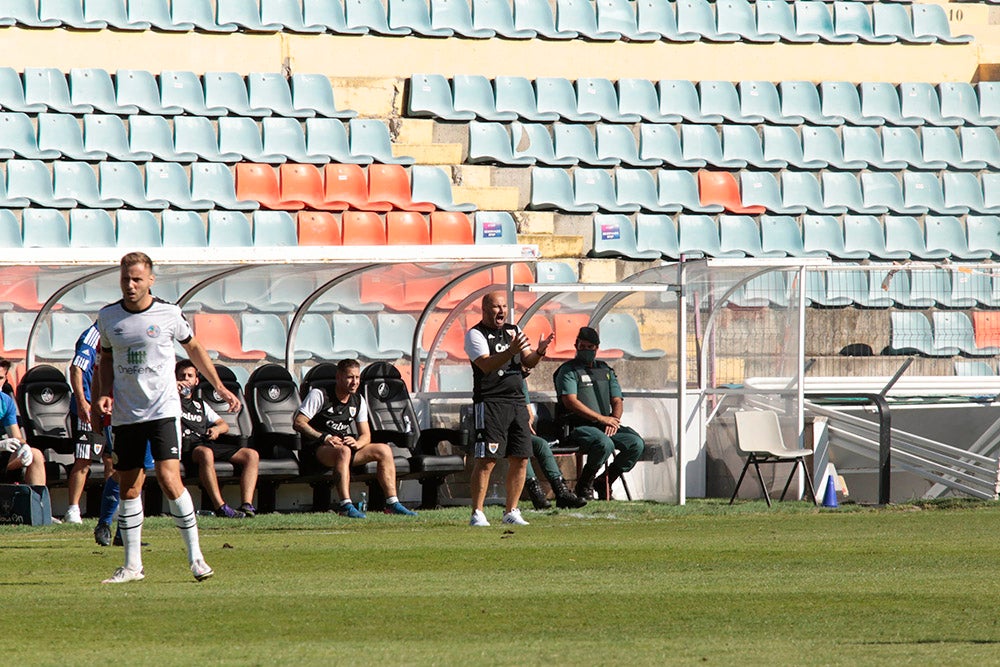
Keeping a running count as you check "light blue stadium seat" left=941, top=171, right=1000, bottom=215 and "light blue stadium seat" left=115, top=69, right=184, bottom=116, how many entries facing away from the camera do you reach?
0

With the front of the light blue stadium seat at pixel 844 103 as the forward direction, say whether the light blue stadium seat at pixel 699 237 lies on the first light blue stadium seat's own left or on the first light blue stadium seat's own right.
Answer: on the first light blue stadium seat's own right

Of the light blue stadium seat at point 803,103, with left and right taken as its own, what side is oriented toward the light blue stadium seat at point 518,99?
right

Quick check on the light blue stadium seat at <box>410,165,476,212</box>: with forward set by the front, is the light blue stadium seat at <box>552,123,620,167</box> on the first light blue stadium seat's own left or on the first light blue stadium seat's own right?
on the first light blue stadium seat's own left

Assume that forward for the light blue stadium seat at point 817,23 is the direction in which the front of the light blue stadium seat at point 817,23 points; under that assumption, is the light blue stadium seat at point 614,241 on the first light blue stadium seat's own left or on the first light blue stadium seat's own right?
on the first light blue stadium seat's own right

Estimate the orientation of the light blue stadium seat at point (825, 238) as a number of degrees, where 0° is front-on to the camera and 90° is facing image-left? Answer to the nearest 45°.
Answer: approximately 315°

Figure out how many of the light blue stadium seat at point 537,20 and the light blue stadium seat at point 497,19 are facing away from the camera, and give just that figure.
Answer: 0

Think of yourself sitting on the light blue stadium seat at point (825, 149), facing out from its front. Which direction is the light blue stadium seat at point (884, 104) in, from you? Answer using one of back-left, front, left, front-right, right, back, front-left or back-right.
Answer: left

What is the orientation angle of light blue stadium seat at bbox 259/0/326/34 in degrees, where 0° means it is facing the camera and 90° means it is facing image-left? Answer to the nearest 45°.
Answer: approximately 315°

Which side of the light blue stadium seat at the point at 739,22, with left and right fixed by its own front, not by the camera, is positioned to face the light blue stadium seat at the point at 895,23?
left

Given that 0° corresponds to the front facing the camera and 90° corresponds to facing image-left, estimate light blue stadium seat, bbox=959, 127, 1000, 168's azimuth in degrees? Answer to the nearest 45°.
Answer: approximately 315°

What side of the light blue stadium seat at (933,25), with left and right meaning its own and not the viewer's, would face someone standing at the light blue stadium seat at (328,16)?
right
